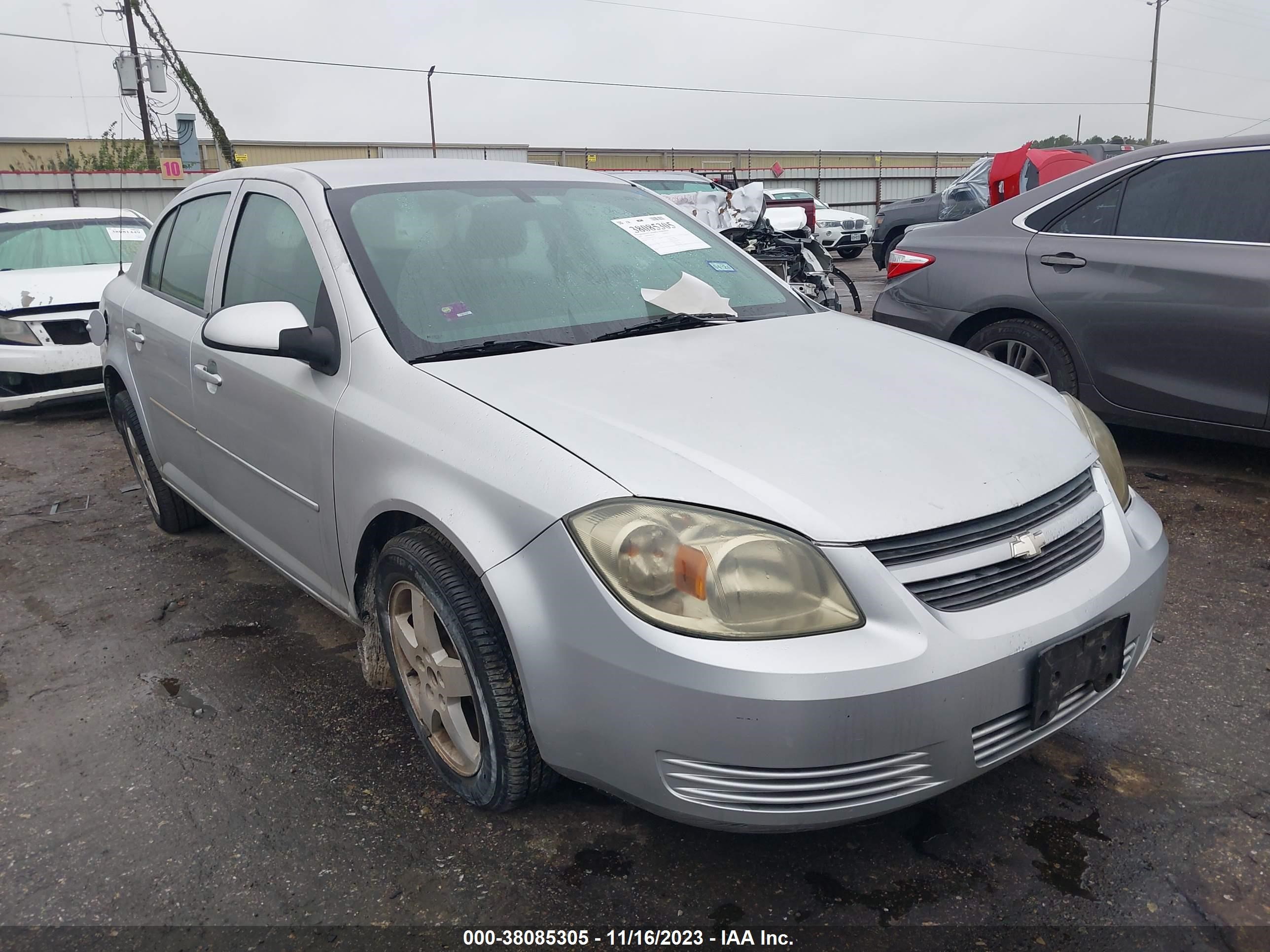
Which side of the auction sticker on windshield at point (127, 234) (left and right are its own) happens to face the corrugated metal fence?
back

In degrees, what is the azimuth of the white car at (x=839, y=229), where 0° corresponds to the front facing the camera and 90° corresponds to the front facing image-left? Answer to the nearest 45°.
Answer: approximately 315°

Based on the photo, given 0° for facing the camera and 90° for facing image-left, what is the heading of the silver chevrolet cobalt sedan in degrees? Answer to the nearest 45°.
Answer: approximately 315°

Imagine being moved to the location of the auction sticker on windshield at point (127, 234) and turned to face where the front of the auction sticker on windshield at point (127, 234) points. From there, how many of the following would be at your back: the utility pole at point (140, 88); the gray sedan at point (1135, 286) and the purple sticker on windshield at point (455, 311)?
1

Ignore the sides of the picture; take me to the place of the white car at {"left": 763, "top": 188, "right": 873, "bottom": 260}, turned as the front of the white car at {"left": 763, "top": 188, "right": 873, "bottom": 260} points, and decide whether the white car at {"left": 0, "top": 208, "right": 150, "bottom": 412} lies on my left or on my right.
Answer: on my right

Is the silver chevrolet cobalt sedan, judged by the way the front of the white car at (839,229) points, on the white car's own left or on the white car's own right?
on the white car's own right

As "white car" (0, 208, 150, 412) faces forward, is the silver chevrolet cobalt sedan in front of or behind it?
in front

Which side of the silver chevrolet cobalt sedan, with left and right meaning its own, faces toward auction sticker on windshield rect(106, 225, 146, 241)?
back

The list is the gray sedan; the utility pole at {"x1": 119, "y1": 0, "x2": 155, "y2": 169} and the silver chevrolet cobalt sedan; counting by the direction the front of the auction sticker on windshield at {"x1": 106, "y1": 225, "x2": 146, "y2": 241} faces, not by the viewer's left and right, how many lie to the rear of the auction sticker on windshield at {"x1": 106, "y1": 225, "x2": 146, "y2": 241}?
1
